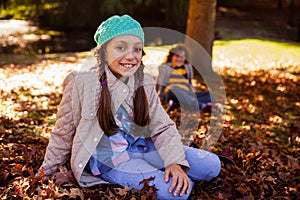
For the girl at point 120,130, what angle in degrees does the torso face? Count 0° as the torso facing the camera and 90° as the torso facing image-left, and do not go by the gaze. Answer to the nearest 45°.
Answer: approximately 315°

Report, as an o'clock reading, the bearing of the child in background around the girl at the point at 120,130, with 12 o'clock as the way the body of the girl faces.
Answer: The child in background is roughly at 8 o'clock from the girl.

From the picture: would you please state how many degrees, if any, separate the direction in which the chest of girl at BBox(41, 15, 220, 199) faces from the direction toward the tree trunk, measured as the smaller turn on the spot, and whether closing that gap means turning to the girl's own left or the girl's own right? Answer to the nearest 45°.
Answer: approximately 135° to the girl's own left
